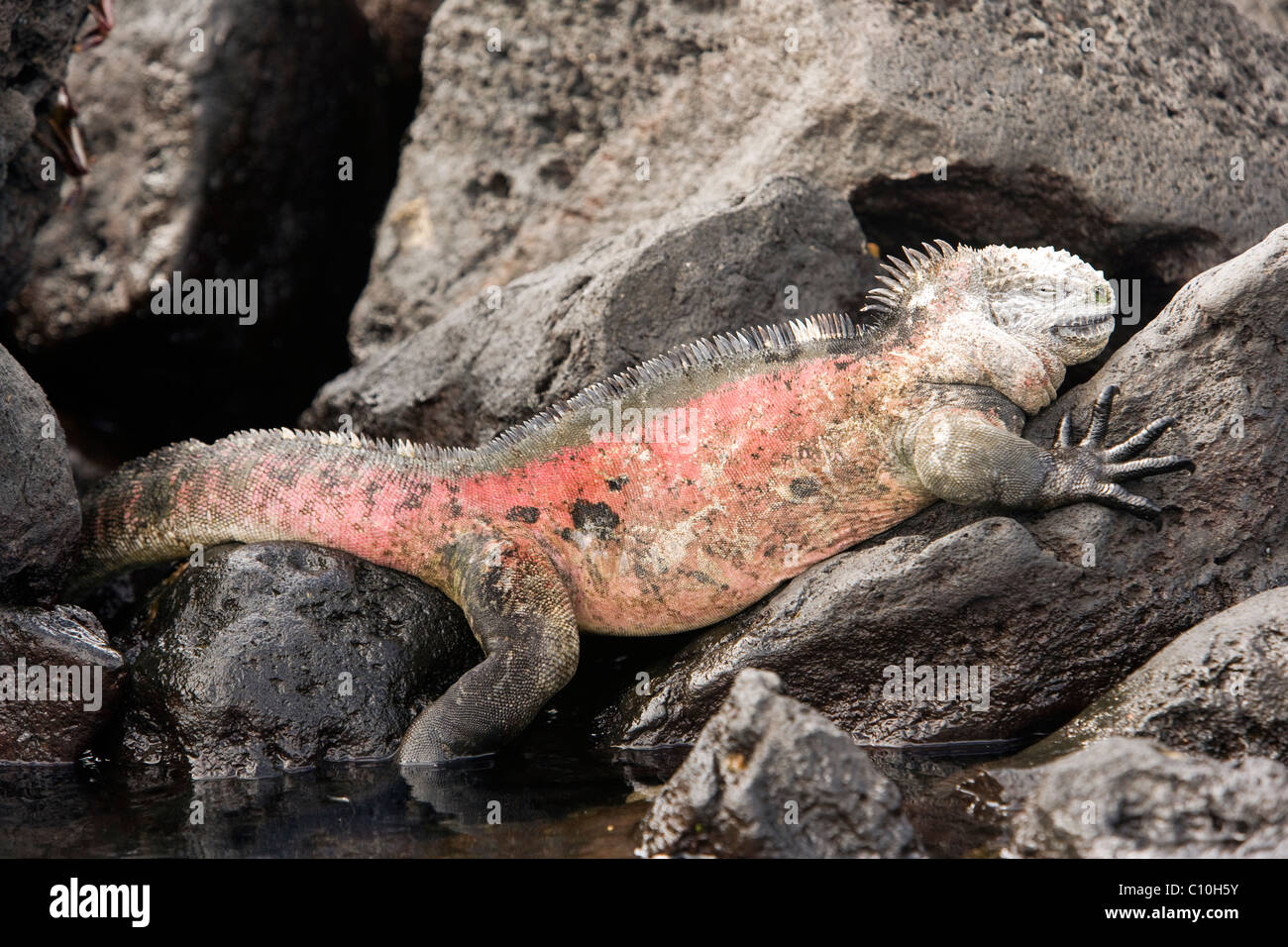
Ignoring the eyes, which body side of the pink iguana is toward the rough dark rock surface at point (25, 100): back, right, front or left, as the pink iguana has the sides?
back

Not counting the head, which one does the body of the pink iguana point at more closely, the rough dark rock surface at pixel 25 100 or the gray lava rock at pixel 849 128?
the gray lava rock

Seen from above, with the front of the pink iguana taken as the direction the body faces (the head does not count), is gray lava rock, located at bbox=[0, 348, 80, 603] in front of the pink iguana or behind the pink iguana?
behind

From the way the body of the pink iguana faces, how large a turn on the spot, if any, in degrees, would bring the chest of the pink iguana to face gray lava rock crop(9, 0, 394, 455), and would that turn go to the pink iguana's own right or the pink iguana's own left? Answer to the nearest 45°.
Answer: approximately 135° to the pink iguana's own left

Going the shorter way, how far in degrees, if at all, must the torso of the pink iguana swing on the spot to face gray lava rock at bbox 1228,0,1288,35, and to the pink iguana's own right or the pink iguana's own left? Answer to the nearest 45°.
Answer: approximately 45° to the pink iguana's own left

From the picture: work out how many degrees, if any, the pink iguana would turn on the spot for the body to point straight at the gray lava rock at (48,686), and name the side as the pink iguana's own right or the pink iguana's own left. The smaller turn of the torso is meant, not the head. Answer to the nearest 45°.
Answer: approximately 180°

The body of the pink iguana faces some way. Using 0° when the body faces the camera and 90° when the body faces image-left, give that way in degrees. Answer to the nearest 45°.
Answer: approximately 270°

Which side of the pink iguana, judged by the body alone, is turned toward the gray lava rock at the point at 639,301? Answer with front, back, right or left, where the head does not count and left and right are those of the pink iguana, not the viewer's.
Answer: left
